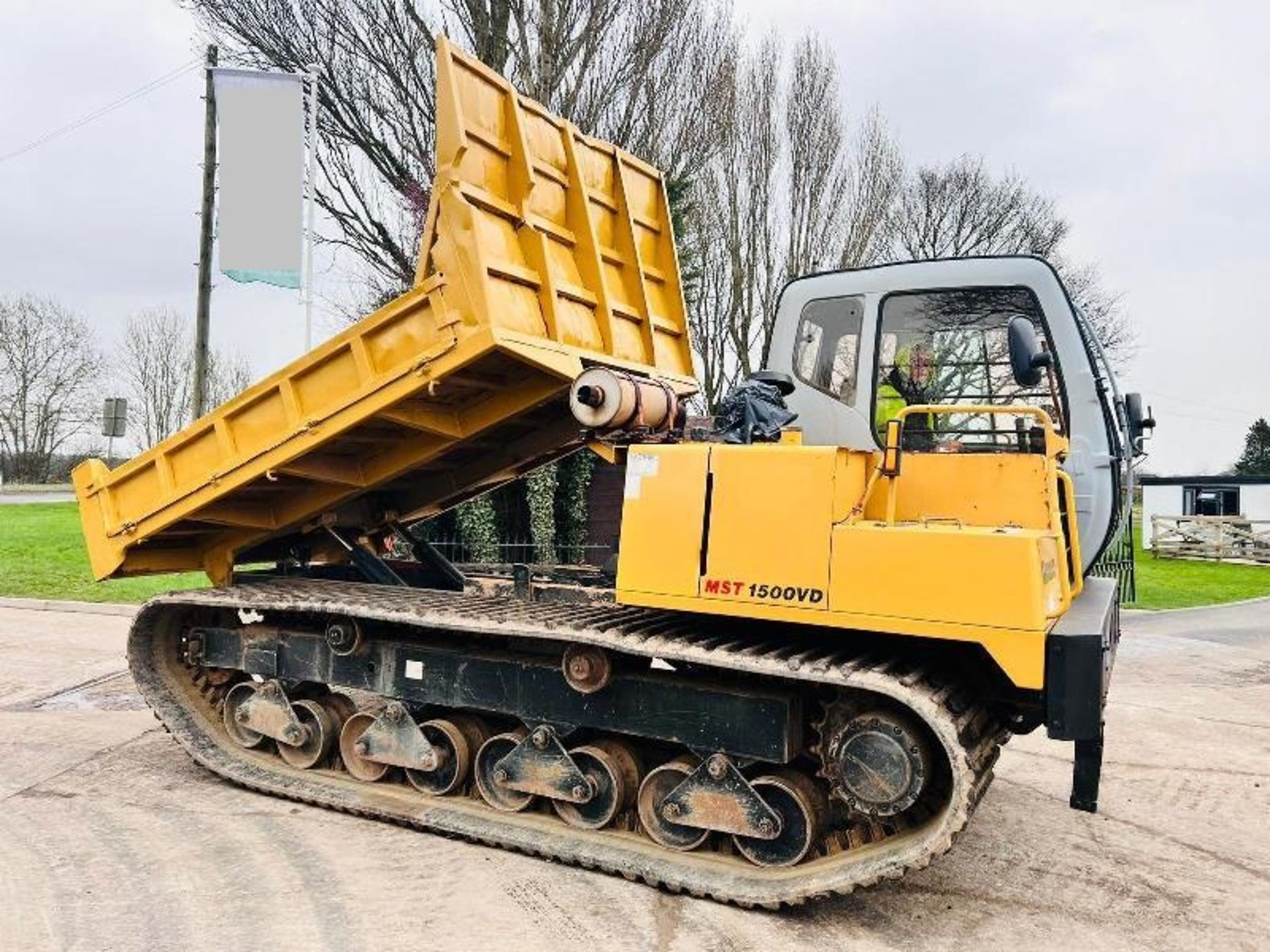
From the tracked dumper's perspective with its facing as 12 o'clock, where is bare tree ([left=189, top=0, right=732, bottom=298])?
The bare tree is roughly at 7 o'clock from the tracked dumper.

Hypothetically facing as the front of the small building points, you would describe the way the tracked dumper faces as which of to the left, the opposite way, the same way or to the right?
to the left

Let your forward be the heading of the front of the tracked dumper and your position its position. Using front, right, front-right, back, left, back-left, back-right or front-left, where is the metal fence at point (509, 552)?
back-left

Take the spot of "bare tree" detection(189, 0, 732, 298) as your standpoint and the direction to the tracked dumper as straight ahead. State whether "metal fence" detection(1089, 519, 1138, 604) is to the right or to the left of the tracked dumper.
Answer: left

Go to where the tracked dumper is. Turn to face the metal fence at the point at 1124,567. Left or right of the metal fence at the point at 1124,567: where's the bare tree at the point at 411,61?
left

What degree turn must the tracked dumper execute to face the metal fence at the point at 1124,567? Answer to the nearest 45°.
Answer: approximately 90° to its left

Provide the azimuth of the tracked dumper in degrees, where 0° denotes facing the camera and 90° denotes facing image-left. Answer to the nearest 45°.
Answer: approximately 315°

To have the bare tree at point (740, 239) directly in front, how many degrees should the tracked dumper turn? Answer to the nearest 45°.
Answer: approximately 135° to its left

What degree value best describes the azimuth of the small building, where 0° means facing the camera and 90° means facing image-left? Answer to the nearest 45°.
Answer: approximately 0°

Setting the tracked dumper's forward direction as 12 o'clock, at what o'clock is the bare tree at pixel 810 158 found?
The bare tree is roughly at 8 o'clock from the tracked dumper.
